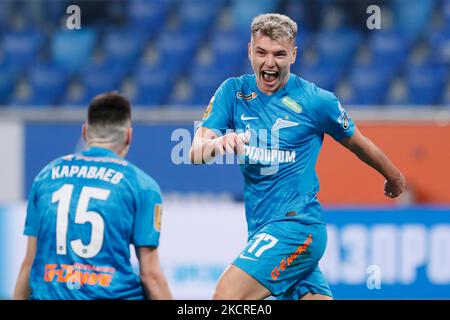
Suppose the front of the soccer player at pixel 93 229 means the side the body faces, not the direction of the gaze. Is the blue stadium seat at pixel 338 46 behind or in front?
in front

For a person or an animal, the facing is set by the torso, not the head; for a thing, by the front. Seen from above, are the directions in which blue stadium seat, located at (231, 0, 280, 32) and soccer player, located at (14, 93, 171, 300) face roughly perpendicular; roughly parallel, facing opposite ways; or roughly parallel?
roughly parallel, facing opposite ways

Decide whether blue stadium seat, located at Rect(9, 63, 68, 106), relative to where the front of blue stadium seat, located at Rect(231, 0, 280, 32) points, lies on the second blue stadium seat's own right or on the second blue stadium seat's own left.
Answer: on the second blue stadium seat's own right

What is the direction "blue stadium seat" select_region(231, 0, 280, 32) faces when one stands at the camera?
facing the viewer

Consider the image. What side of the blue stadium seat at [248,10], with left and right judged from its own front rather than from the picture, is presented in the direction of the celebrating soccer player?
front

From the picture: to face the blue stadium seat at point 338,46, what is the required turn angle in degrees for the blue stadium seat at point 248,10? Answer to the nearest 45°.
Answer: approximately 90° to its left

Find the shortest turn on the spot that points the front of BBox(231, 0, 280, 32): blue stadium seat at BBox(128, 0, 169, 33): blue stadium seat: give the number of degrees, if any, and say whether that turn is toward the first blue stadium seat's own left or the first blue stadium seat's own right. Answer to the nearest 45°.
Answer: approximately 90° to the first blue stadium seat's own right

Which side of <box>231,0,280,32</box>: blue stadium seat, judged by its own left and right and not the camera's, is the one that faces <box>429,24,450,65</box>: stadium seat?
left

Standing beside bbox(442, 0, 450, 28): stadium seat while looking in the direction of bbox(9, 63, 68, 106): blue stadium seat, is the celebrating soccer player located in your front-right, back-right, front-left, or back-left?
front-left

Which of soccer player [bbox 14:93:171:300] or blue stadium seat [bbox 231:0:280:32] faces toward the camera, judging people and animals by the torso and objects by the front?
the blue stadium seat

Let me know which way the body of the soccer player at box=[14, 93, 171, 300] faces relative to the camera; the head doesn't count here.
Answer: away from the camera

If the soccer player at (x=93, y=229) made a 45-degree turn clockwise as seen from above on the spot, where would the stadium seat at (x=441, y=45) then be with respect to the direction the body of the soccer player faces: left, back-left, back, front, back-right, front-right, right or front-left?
front

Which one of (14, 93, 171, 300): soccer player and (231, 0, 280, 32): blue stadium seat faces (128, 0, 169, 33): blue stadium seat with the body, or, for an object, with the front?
the soccer player

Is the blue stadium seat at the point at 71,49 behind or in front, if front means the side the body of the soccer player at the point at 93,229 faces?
in front

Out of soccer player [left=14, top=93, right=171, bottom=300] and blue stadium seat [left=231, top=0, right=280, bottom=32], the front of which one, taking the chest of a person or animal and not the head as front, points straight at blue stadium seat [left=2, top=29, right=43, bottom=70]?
the soccer player

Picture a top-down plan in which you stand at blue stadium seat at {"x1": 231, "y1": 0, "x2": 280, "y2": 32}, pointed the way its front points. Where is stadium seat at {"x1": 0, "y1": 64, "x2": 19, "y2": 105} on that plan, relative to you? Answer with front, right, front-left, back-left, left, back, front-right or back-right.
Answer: right

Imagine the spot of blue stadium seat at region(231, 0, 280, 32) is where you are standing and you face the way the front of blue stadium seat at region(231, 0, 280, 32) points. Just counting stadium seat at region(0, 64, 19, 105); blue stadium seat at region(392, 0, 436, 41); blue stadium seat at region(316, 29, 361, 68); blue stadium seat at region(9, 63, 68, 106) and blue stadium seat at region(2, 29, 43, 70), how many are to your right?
3

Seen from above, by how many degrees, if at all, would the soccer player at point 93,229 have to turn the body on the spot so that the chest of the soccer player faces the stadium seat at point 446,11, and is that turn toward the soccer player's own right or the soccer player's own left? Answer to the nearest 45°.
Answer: approximately 45° to the soccer player's own right

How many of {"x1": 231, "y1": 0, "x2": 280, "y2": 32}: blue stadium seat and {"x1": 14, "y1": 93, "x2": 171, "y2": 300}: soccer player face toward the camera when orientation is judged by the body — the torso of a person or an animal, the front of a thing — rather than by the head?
1
